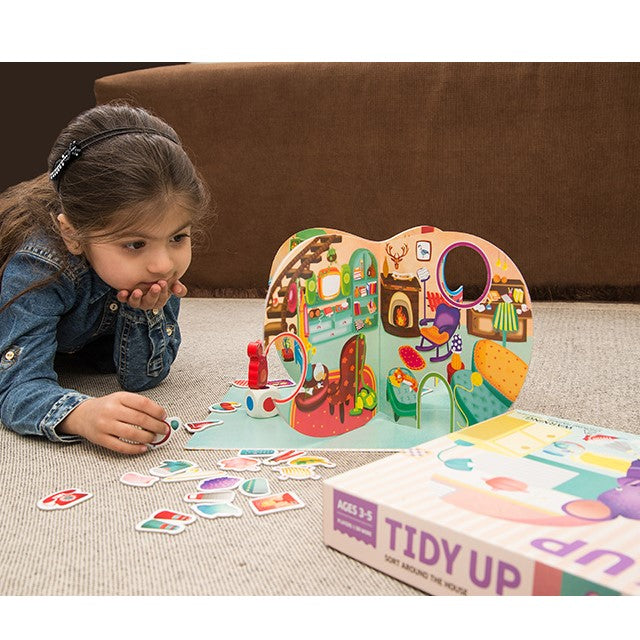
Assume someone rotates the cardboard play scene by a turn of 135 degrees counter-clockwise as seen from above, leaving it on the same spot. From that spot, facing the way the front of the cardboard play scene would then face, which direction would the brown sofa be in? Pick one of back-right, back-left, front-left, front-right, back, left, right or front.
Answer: front-left

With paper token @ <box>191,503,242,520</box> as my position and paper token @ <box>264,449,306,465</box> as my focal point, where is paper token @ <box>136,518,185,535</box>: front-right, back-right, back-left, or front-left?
back-left

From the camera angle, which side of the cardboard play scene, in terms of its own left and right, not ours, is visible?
front
